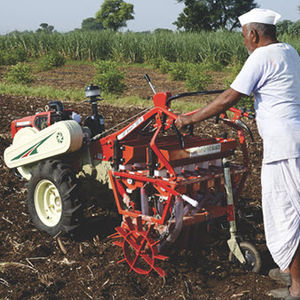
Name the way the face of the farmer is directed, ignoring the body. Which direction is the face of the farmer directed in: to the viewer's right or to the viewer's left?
to the viewer's left

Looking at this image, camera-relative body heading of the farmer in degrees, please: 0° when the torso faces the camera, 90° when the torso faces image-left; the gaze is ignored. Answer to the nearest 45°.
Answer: approximately 135°

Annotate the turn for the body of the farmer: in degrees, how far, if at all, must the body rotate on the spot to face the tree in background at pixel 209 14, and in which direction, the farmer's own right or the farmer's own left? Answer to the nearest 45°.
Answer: approximately 45° to the farmer's own right
